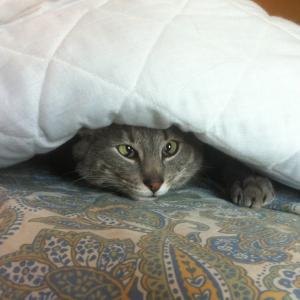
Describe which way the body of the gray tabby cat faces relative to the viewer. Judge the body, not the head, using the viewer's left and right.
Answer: facing the viewer
